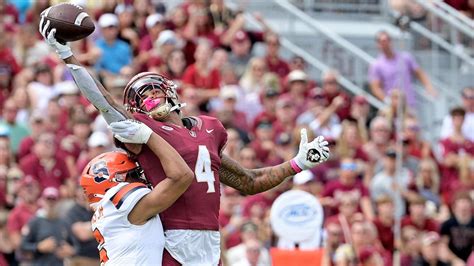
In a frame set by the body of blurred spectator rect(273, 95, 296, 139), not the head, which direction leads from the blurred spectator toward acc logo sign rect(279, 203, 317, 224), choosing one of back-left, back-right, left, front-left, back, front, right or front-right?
front

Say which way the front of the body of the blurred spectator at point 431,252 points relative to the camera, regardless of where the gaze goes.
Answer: toward the camera

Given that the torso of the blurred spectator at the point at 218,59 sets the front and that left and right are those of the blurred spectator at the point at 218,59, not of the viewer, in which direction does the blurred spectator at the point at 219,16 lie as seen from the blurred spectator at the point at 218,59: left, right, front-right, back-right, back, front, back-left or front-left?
back

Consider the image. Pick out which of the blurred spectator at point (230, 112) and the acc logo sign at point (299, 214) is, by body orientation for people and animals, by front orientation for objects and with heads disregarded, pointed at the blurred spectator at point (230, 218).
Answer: the blurred spectator at point (230, 112)

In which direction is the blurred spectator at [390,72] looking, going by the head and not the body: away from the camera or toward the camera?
toward the camera

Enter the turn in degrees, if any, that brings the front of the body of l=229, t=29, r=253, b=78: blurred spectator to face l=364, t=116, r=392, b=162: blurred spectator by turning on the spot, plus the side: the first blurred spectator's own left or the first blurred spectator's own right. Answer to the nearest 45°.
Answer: approximately 45° to the first blurred spectator's own left

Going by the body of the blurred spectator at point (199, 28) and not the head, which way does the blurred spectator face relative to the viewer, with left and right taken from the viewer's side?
facing the viewer

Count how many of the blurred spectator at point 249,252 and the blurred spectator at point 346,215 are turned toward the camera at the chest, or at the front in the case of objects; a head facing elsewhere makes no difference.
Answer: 2

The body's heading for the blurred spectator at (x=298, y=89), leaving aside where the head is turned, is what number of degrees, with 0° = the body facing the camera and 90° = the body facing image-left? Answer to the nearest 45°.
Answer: approximately 0°

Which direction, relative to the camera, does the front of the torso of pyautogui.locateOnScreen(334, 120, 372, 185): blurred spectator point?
toward the camera

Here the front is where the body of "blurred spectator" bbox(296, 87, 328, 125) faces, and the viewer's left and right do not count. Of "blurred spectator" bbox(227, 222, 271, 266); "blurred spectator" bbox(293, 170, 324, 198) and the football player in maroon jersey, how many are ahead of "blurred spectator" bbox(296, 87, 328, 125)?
3

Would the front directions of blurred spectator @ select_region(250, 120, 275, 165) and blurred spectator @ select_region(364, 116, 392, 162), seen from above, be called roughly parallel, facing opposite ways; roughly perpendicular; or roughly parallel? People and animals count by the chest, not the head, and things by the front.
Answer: roughly parallel

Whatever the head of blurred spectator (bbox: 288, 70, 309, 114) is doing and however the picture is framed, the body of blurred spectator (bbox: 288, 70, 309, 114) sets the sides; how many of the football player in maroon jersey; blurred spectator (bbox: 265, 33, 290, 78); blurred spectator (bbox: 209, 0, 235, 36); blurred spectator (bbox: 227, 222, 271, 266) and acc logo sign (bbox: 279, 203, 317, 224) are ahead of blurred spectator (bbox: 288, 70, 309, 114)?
3

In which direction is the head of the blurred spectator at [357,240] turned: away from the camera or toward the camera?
toward the camera

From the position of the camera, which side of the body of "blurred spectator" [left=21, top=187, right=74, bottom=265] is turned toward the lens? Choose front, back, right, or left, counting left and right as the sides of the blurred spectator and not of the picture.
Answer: front

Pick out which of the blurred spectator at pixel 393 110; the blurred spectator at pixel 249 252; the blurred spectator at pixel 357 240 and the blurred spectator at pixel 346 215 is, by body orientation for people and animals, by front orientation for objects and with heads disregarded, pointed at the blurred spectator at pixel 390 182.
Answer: the blurred spectator at pixel 393 110

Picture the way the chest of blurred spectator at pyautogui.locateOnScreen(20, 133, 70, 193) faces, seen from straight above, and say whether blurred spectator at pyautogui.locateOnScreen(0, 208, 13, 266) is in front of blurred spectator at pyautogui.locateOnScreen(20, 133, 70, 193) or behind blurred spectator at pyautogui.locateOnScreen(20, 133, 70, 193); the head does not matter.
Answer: in front
